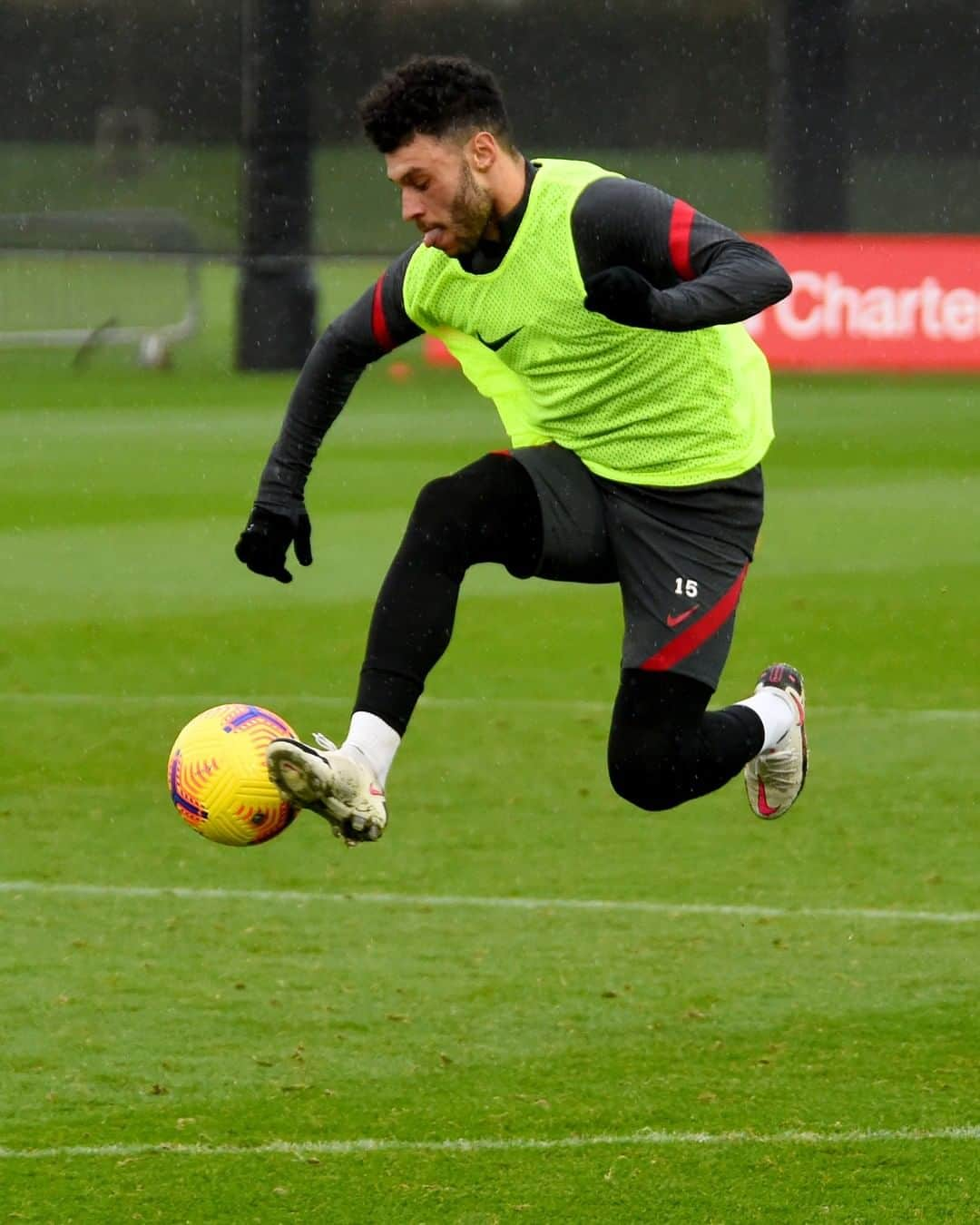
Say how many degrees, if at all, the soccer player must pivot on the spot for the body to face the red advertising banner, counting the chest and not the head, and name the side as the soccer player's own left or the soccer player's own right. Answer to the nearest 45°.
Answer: approximately 135° to the soccer player's own right

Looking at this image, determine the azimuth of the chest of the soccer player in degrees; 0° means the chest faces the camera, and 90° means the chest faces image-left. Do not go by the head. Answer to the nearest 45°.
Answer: approximately 45°

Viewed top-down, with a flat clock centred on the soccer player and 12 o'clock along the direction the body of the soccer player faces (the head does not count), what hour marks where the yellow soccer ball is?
The yellow soccer ball is roughly at 12 o'clock from the soccer player.

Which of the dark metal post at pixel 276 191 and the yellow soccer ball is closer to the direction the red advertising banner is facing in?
the yellow soccer ball

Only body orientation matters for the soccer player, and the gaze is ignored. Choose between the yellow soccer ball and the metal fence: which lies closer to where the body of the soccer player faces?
the yellow soccer ball

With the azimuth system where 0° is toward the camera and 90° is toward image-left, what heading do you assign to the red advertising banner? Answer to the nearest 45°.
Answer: approximately 0°

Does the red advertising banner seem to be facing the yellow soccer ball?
yes

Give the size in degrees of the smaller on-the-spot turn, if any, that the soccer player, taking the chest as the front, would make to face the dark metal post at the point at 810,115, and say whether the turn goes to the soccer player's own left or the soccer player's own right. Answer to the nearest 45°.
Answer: approximately 135° to the soccer player's own right

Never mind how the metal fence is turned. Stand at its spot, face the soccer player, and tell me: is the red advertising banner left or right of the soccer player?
left

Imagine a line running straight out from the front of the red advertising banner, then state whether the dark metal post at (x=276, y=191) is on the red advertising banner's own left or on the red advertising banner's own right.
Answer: on the red advertising banner's own right

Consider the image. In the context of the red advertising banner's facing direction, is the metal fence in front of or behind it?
behind
